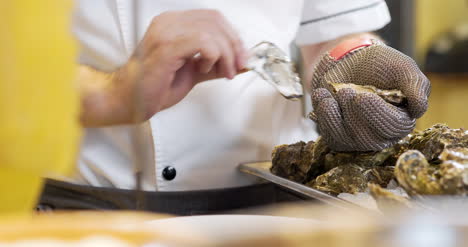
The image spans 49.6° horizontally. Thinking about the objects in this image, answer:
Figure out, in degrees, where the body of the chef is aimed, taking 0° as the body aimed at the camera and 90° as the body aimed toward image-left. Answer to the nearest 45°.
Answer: approximately 0°
